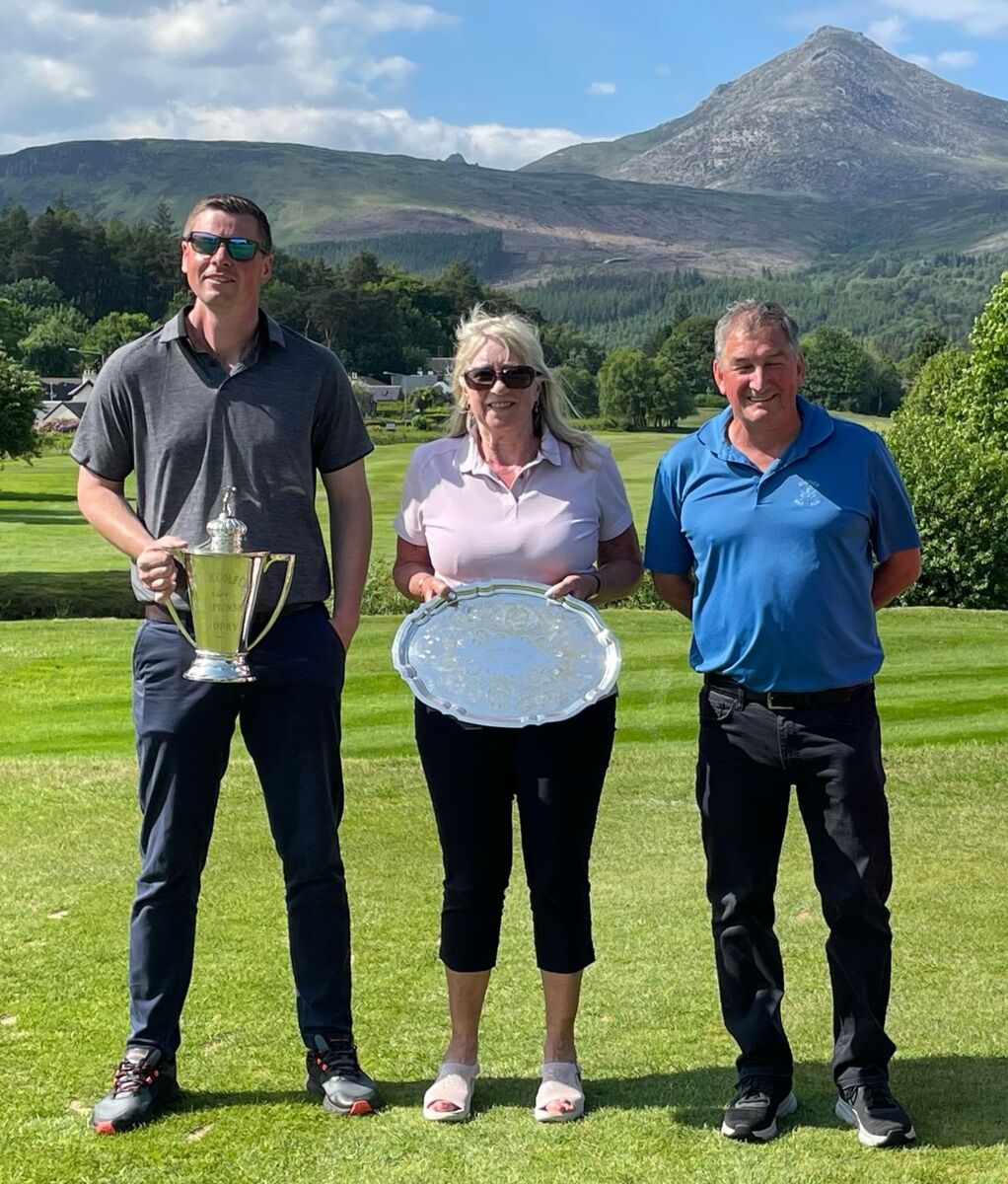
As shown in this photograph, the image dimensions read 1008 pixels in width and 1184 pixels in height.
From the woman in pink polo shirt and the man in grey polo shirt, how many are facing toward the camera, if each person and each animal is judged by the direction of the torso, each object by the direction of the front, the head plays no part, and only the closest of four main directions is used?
2

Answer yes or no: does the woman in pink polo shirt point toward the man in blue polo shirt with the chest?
no

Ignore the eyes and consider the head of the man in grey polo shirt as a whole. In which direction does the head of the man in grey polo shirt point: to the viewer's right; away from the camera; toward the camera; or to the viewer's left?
toward the camera

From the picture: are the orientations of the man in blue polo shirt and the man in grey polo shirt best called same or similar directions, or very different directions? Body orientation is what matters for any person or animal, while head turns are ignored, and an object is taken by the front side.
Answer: same or similar directions

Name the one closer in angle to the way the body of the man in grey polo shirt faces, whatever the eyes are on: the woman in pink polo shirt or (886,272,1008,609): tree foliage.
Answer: the woman in pink polo shirt

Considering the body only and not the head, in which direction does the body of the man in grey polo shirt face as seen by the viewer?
toward the camera

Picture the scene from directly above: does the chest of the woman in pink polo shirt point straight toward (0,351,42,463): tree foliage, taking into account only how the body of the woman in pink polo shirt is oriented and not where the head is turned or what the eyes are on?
no

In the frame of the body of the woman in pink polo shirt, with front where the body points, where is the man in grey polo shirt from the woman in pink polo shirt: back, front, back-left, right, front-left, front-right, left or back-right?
right

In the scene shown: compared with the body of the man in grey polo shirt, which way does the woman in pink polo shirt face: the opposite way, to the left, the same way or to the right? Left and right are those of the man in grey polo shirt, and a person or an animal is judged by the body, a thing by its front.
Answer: the same way

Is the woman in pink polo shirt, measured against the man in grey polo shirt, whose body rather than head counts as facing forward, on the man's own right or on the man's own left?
on the man's own left

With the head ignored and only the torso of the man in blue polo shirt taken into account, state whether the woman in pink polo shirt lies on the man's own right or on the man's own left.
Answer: on the man's own right

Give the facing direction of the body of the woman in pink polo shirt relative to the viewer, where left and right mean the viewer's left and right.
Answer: facing the viewer

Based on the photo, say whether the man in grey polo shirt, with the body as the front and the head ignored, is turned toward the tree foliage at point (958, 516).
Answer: no

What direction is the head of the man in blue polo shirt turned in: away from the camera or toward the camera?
toward the camera

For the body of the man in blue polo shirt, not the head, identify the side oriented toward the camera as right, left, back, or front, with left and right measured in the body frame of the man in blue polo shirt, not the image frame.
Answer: front
